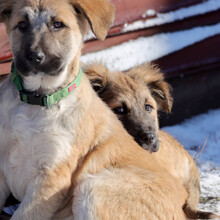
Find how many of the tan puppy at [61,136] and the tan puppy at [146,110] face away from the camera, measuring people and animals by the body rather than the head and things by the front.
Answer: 0

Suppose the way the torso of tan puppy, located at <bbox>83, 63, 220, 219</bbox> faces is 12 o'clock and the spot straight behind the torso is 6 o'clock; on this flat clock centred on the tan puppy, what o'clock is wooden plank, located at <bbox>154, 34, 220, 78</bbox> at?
The wooden plank is roughly at 5 o'clock from the tan puppy.

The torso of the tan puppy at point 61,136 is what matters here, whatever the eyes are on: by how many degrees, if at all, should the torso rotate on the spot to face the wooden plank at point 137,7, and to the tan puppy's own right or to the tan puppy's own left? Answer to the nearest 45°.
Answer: approximately 135° to the tan puppy's own right

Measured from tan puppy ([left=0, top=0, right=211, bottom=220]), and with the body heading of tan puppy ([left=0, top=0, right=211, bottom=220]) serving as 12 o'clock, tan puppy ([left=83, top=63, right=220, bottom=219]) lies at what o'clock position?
tan puppy ([left=83, top=63, right=220, bottom=219]) is roughly at 6 o'clock from tan puppy ([left=0, top=0, right=211, bottom=220]).

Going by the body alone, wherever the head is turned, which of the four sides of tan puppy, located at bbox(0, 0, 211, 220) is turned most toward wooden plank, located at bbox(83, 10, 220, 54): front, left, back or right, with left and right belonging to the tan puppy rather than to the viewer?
back

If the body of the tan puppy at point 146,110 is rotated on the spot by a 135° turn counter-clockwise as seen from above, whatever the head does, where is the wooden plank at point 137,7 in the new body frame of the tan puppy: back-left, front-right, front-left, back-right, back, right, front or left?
left

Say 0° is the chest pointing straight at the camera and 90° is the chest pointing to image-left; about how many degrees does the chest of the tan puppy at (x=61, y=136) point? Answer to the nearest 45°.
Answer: approximately 45°

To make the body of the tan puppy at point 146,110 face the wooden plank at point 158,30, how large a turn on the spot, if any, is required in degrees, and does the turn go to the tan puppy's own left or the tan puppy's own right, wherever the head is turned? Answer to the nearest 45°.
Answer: approximately 135° to the tan puppy's own right

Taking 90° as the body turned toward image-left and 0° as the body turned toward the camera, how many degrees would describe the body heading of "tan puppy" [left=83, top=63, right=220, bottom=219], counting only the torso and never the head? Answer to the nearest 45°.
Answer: approximately 45°
